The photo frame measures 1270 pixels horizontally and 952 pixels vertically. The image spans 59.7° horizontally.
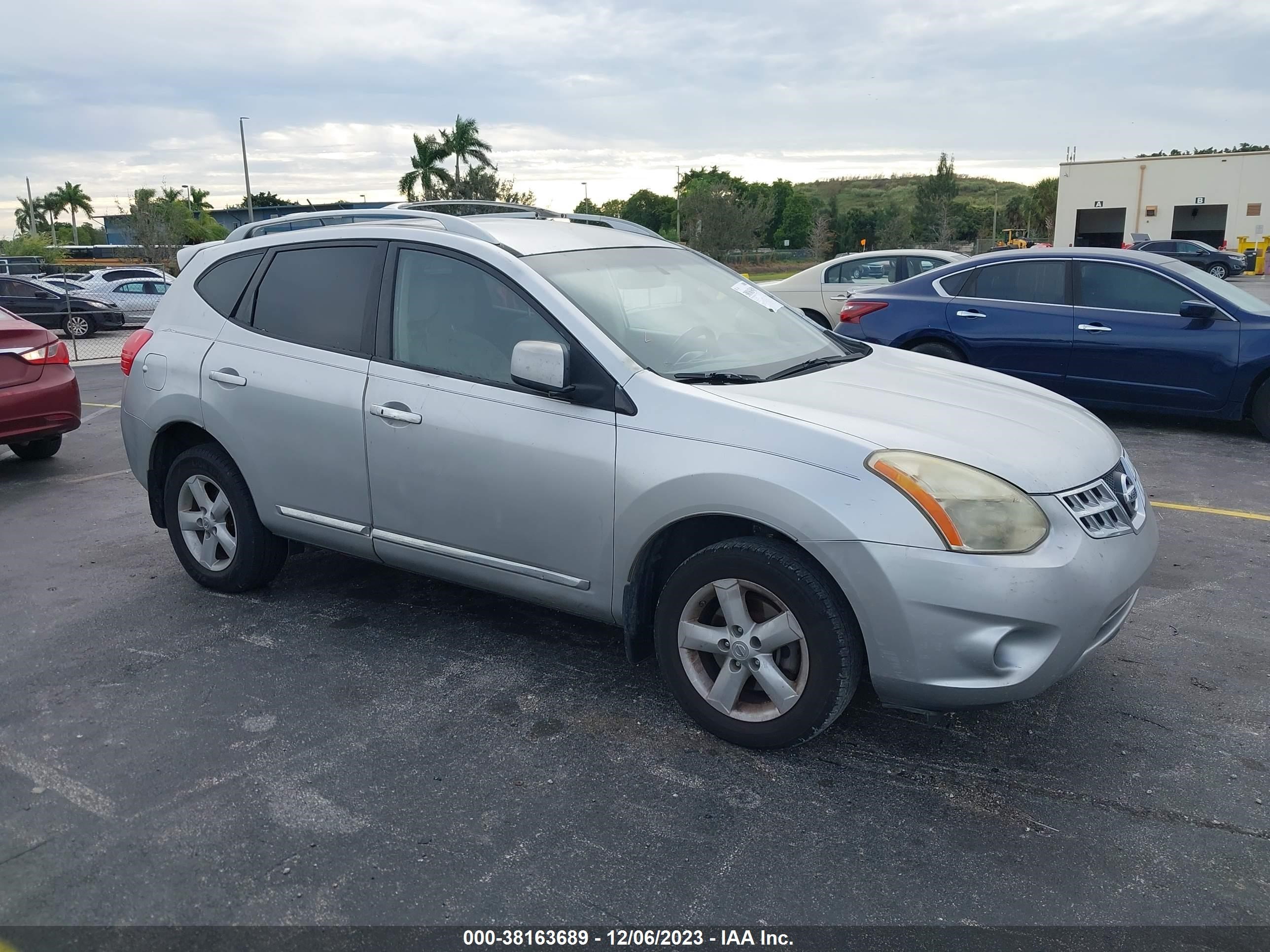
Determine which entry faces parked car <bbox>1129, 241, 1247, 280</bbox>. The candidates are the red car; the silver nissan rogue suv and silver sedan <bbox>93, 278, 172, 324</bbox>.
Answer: the silver sedan

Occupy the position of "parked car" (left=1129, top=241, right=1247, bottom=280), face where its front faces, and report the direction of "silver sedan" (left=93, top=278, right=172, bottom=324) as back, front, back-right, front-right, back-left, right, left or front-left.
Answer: back-right

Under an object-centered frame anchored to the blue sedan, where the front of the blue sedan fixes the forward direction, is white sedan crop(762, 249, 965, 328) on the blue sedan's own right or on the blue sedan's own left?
on the blue sedan's own left

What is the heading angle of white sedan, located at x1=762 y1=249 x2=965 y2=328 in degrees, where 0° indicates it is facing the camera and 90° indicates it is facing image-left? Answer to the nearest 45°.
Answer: approximately 270°

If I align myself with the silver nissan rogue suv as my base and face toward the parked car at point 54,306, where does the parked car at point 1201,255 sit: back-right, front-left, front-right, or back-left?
front-right

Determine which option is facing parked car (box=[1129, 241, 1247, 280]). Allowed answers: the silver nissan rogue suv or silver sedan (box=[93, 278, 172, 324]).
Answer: the silver sedan

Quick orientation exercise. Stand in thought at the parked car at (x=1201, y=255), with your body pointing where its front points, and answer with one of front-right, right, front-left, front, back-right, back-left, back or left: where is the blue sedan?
right

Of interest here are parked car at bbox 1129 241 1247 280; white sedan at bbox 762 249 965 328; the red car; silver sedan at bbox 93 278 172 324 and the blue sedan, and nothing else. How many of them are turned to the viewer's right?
4

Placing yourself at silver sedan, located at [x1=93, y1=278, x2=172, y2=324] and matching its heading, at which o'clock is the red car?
The red car is roughly at 3 o'clock from the silver sedan.

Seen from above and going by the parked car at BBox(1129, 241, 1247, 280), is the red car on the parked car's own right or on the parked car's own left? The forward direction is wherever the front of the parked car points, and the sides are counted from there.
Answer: on the parked car's own right

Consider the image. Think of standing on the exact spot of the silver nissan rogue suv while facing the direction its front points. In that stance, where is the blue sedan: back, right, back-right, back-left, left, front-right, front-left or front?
left

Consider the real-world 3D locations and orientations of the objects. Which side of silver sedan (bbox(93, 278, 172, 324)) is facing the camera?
right

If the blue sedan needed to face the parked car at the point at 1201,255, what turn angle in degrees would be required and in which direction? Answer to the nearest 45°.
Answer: approximately 90° to its left

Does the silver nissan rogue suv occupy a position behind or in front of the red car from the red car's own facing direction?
behind

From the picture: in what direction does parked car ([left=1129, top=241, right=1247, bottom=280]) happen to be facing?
to the viewer's right
